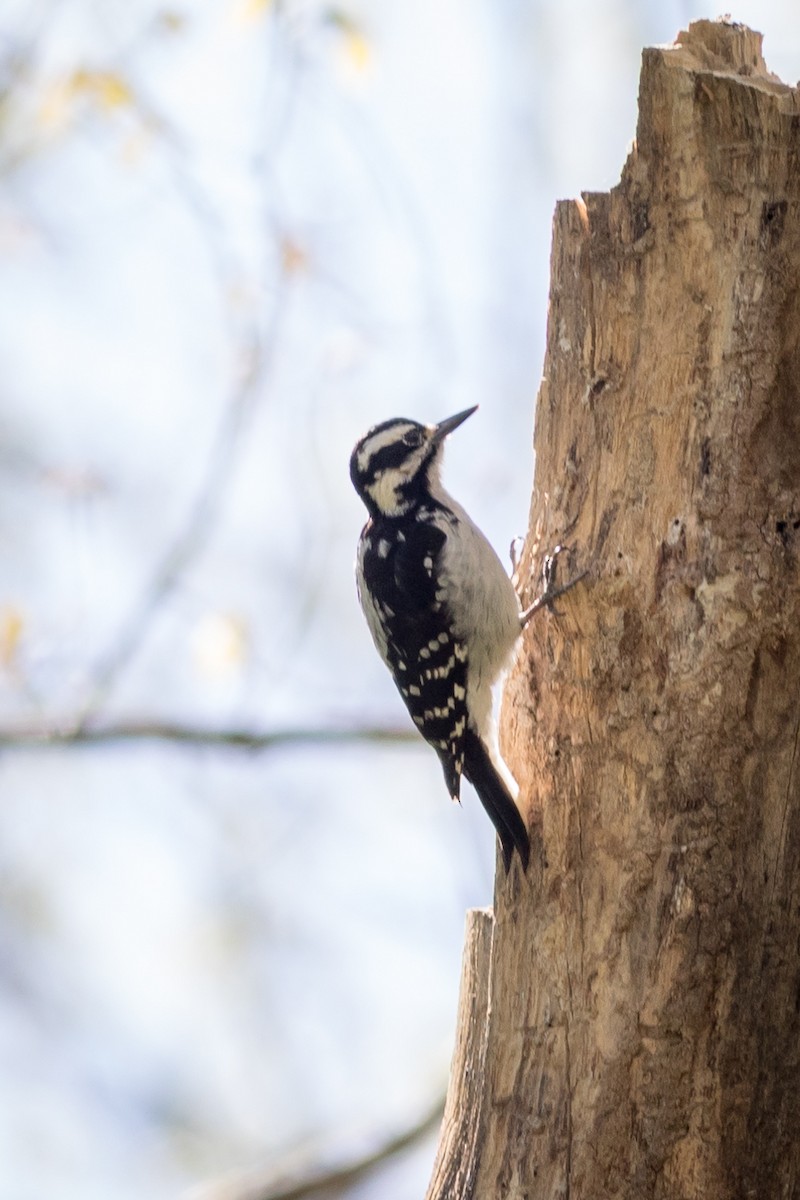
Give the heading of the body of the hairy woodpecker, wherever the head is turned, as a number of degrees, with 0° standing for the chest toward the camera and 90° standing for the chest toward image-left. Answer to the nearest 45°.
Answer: approximately 270°

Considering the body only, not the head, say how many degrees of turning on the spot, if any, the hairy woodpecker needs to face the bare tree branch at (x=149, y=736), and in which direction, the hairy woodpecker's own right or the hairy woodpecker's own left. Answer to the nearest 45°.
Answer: approximately 135° to the hairy woodpecker's own left
